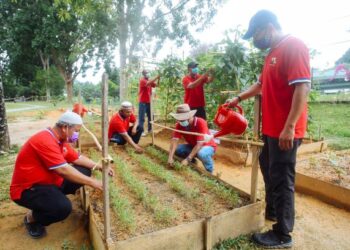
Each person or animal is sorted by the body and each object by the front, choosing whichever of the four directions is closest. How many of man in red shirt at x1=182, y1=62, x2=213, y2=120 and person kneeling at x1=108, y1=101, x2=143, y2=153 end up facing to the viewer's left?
0

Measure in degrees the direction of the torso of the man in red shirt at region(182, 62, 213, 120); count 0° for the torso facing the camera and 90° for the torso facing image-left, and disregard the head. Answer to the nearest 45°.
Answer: approximately 315°

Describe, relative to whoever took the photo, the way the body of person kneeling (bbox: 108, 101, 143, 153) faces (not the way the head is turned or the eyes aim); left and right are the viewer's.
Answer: facing the viewer and to the right of the viewer

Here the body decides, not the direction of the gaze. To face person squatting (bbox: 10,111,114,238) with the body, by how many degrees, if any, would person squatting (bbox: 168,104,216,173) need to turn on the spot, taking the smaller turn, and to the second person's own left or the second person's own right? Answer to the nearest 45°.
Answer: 0° — they already face them

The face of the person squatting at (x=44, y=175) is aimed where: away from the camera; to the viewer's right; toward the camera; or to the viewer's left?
to the viewer's right

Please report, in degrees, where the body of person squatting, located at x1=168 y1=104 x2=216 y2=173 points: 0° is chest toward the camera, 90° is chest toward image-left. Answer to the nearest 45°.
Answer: approximately 45°

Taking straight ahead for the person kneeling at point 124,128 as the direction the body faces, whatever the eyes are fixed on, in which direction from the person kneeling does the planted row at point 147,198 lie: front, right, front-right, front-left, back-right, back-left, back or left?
front-right
